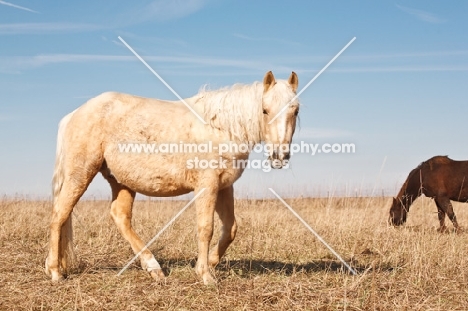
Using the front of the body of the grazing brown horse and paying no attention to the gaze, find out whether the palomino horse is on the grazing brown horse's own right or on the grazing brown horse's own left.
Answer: on the grazing brown horse's own left

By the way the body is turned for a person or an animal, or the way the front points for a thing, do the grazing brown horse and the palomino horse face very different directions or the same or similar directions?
very different directions

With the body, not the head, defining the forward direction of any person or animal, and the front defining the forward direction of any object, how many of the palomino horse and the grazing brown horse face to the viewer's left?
1

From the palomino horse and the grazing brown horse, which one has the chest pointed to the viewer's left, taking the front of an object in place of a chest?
the grazing brown horse

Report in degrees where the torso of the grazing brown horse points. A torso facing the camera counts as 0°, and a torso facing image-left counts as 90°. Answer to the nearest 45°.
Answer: approximately 90°

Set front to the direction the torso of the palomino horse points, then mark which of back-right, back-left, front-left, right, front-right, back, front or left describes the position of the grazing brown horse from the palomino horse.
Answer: front-left

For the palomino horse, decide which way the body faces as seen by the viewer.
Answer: to the viewer's right
